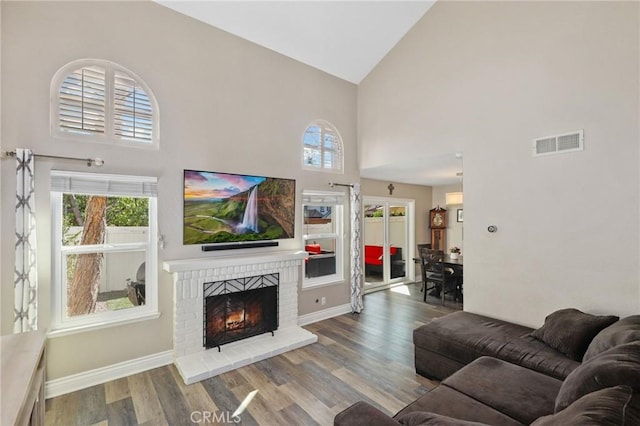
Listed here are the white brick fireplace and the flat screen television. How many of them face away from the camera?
0

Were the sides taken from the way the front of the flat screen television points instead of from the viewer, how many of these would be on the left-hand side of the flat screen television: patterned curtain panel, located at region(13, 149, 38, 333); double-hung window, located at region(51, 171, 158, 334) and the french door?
1

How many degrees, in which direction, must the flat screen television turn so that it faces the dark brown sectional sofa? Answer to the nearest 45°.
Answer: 0° — it already faces it

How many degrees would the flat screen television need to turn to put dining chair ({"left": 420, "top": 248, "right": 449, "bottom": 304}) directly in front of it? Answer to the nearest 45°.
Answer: approximately 45° to its left

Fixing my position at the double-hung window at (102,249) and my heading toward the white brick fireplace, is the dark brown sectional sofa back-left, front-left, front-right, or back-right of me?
front-right

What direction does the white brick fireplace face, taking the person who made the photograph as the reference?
facing the viewer and to the right of the viewer

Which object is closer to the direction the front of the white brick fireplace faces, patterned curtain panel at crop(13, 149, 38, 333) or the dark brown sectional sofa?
the dark brown sectional sofa

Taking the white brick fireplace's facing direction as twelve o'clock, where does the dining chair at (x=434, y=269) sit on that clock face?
The dining chair is roughly at 10 o'clock from the white brick fireplace.

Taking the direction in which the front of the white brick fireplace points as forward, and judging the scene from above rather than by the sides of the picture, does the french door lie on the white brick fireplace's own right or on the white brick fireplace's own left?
on the white brick fireplace's own left

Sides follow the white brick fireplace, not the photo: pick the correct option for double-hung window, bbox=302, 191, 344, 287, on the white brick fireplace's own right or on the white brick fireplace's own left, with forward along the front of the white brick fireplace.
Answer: on the white brick fireplace's own left

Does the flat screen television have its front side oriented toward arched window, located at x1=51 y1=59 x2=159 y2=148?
no

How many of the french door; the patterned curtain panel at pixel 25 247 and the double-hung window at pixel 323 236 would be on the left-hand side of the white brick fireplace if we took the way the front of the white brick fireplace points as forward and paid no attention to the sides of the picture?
2

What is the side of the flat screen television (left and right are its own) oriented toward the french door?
left

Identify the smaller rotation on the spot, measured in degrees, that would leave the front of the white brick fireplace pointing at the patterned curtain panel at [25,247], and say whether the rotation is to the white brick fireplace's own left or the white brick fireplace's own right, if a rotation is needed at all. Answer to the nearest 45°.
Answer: approximately 135° to the white brick fireplace's own right

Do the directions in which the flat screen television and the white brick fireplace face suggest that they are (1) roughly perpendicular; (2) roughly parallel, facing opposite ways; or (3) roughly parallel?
roughly parallel
